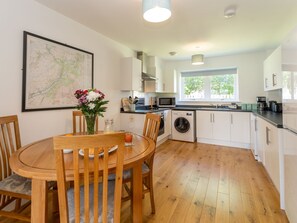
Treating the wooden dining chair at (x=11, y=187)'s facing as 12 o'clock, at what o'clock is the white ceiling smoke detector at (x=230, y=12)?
The white ceiling smoke detector is roughly at 11 o'clock from the wooden dining chair.

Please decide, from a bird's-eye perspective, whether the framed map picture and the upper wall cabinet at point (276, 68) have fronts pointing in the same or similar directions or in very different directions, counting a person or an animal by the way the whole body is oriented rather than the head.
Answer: very different directions

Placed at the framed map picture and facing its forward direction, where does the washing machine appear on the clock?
The washing machine is roughly at 10 o'clock from the framed map picture.

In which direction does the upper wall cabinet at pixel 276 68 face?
to the viewer's left

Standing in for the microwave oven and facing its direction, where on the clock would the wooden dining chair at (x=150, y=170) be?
The wooden dining chair is roughly at 12 o'clock from the microwave oven.

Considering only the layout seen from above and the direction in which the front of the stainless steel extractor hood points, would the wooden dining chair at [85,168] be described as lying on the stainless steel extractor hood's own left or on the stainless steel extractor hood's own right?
on the stainless steel extractor hood's own right

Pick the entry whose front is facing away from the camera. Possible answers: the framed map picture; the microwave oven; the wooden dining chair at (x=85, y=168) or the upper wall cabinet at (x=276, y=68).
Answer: the wooden dining chair

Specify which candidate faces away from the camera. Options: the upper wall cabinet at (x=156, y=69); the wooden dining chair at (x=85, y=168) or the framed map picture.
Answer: the wooden dining chair
